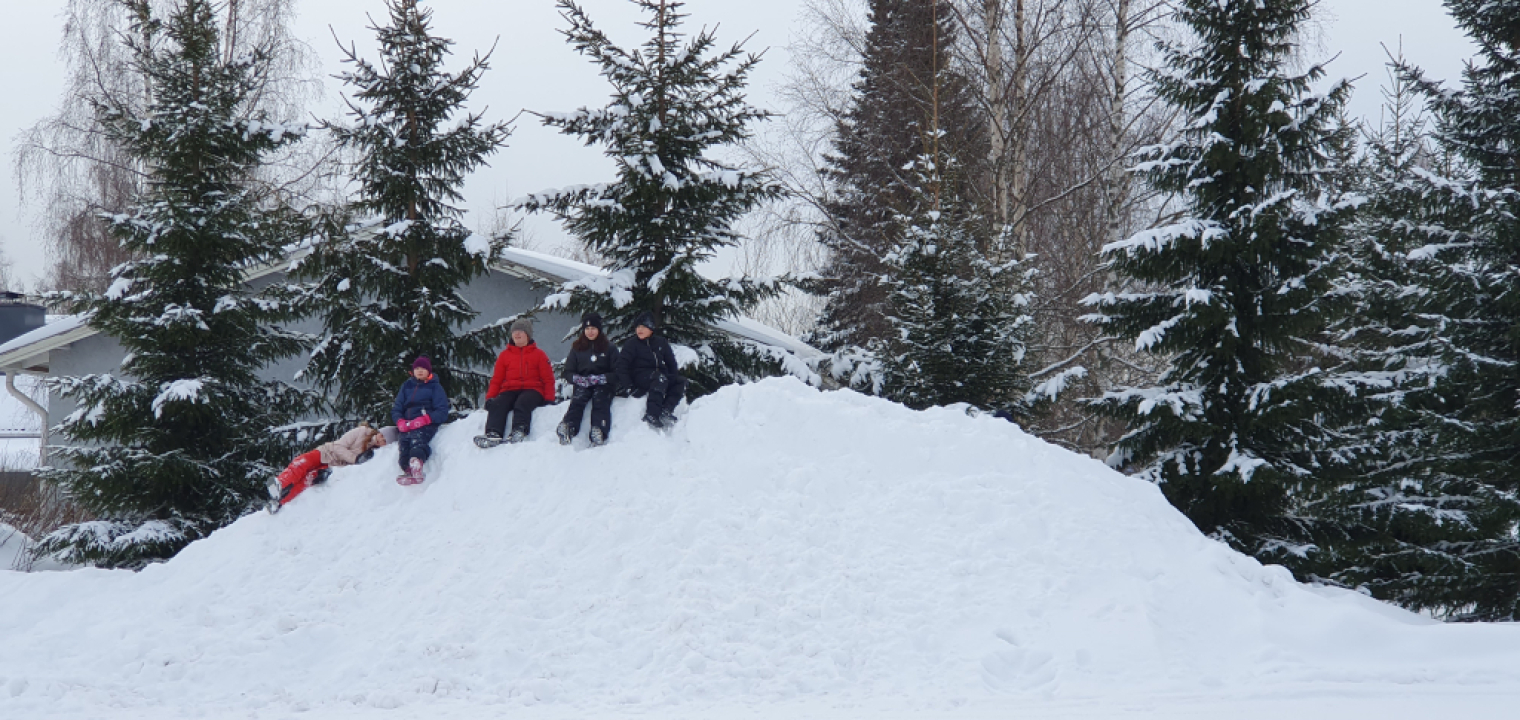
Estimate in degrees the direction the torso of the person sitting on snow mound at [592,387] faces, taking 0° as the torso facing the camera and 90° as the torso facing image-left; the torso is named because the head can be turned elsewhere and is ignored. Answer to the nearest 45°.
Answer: approximately 0°

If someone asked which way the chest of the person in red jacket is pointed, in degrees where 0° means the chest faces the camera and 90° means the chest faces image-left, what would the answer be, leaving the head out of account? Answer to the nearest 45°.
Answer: approximately 45°

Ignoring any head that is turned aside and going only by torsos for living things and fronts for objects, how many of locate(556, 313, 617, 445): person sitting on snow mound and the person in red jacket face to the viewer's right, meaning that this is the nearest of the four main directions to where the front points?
0

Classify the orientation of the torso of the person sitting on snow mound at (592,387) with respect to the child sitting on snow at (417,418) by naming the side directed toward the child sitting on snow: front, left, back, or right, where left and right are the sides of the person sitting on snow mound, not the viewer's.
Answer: right

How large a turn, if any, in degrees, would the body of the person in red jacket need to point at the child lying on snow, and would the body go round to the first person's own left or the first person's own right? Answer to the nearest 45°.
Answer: approximately 45° to the first person's own right

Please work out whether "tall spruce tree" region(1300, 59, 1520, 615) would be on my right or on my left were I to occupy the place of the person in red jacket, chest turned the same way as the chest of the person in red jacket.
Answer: on my left

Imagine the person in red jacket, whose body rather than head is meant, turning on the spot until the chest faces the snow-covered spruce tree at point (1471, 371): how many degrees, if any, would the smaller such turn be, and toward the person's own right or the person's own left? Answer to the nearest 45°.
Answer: approximately 135° to the person's own left

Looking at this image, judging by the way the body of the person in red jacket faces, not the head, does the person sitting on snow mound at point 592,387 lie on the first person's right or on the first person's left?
on the first person's left

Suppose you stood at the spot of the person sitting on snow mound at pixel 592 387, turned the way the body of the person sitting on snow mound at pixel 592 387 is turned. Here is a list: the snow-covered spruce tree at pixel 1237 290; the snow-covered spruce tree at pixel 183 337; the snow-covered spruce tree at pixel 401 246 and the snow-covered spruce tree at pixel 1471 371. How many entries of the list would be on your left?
2
